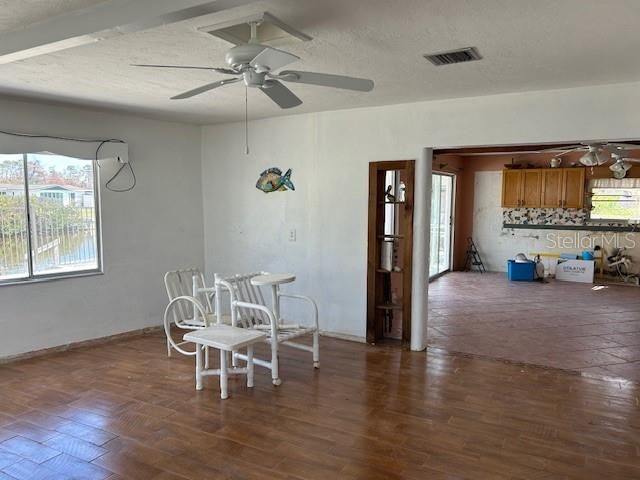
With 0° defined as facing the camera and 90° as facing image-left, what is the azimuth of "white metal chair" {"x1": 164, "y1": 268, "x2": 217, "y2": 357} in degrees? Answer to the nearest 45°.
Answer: approximately 315°

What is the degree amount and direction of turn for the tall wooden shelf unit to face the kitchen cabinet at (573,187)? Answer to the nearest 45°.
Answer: approximately 135° to its left

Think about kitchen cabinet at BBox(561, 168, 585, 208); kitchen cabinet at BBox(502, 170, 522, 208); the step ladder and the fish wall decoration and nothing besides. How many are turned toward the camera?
2

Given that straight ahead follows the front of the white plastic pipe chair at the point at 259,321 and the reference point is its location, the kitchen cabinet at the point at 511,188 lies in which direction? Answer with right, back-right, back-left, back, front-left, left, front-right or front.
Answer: left

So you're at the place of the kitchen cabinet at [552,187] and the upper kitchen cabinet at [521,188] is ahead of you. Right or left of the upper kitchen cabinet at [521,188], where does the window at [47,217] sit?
left

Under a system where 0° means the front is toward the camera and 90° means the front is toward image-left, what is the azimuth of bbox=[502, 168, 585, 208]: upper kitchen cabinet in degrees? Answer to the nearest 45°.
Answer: approximately 0°

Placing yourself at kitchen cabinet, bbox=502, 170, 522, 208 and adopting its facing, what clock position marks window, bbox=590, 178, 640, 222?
The window is roughly at 9 o'clock from the kitchen cabinet.

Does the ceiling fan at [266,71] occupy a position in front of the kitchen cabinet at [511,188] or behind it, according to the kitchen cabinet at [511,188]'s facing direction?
in front
